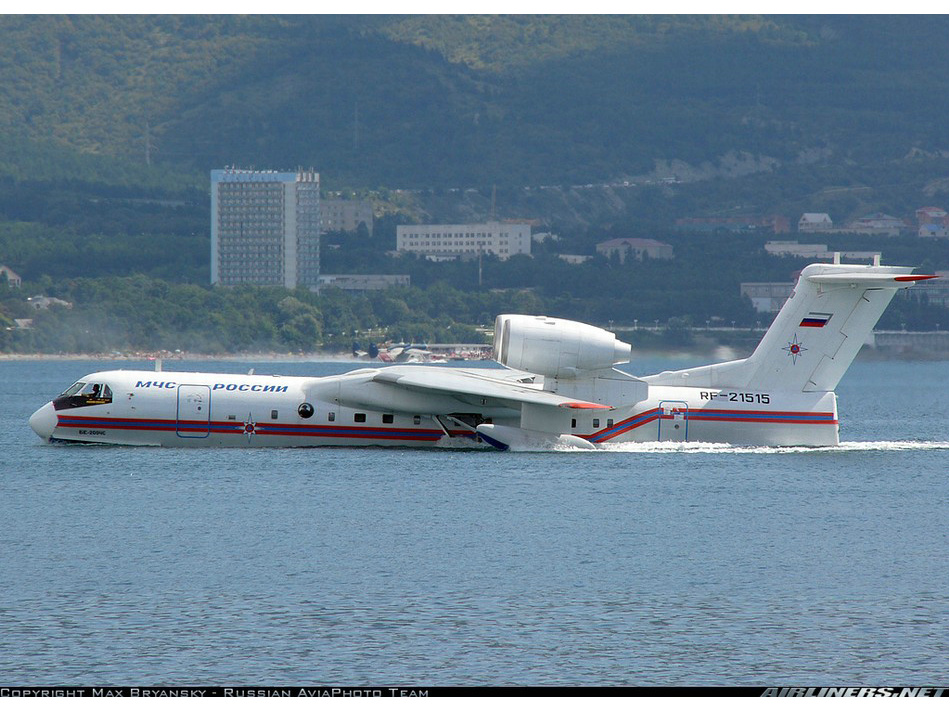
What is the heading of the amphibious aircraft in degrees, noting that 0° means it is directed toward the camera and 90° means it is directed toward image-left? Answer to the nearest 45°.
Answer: approximately 90°
